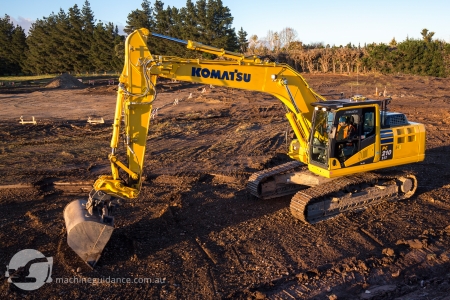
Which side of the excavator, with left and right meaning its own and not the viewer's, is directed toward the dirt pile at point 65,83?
right

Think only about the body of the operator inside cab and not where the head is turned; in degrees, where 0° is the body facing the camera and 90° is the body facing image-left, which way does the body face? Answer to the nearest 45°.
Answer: approximately 45°

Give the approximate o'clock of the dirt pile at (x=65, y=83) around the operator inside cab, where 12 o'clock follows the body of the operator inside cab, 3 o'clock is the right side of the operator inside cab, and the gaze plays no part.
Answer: The dirt pile is roughly at 3 o'clock from the operator inside cab.

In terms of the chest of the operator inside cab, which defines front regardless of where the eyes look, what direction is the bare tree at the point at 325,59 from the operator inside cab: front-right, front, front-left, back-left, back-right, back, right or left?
back-right

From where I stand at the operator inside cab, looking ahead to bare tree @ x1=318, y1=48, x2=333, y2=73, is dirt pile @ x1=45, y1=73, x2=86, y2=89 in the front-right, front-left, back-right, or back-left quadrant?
front-left

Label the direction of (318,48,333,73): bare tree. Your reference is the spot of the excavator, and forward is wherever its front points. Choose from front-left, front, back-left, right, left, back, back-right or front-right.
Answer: back-right
